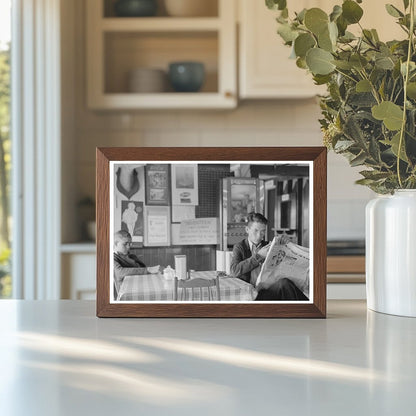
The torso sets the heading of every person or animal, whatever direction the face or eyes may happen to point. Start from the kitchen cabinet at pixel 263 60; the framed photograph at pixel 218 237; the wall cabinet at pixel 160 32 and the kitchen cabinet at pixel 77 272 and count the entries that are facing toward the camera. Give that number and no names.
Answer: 4

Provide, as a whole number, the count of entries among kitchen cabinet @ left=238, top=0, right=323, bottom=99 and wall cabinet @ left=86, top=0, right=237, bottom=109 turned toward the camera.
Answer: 2

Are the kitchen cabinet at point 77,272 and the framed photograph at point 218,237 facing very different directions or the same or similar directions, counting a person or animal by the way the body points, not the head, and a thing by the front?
same or similar directions

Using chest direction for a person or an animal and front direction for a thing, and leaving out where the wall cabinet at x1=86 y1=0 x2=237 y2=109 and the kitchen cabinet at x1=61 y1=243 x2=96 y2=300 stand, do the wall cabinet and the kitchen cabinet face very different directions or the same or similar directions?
same or similar directions

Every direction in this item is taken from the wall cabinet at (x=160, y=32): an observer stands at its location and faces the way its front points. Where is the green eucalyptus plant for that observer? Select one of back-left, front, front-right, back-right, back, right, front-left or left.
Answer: front

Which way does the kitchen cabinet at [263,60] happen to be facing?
toward the camera

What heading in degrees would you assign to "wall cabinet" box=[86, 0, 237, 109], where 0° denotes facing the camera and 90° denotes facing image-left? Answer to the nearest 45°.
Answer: approximately 0°

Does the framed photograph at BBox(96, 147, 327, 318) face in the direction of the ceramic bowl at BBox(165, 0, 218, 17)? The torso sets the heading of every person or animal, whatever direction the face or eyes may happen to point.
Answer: no

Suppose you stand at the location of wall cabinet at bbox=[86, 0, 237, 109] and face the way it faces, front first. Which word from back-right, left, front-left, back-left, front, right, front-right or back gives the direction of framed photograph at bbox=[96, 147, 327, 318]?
front

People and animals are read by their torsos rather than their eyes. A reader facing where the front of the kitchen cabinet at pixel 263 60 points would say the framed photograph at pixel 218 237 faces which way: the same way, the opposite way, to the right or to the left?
the same way

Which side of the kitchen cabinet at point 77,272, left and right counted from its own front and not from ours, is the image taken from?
front

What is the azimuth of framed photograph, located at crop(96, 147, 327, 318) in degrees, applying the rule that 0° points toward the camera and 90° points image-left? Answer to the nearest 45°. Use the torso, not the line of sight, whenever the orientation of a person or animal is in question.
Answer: approximately 0°
